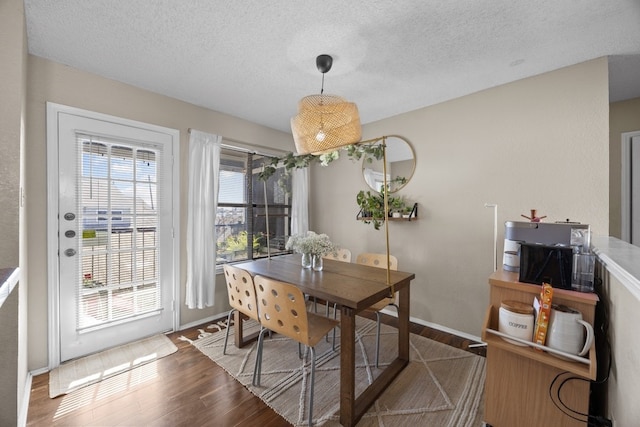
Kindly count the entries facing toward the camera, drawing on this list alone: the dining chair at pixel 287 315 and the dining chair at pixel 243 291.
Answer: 0

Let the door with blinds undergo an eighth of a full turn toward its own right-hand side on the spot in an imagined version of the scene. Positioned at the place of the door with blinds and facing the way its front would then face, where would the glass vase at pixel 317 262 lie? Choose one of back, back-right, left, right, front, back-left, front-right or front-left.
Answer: front-left

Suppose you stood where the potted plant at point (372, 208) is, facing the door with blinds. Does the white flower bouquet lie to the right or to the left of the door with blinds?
left

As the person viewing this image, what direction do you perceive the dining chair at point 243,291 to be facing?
facing away from the viewer and to the right of the viewer

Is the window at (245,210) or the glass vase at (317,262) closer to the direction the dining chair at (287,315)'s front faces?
the glass vase

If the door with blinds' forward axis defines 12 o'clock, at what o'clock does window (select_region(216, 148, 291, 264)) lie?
The window is roughly at 10 o'clock from the door with blinds.

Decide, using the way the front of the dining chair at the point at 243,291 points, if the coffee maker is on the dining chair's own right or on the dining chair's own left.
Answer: on the dining chair's own right

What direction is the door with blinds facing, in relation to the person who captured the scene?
facing the viewer and to the right of the viewer

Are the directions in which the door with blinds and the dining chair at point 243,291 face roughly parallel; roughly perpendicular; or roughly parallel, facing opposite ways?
roughly perpendicular

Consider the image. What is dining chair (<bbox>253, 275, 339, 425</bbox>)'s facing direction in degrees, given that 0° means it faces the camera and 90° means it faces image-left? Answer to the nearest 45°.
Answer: approximately 225°

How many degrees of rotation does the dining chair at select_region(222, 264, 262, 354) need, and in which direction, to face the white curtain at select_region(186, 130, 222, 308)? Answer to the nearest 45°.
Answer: approximately 90° to its left

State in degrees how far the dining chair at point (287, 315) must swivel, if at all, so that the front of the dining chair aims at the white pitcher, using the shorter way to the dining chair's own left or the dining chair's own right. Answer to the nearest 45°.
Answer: approximately 90° to the dining chair's own right

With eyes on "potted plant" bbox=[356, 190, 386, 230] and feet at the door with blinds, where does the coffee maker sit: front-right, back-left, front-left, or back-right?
front-right

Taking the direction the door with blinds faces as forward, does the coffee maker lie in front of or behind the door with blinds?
in front

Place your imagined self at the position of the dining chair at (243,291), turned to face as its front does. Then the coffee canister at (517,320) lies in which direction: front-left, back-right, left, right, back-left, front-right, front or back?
right

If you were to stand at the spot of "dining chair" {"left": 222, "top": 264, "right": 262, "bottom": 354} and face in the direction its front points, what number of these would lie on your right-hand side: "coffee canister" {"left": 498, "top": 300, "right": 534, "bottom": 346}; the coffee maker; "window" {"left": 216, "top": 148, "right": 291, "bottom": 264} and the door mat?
2
